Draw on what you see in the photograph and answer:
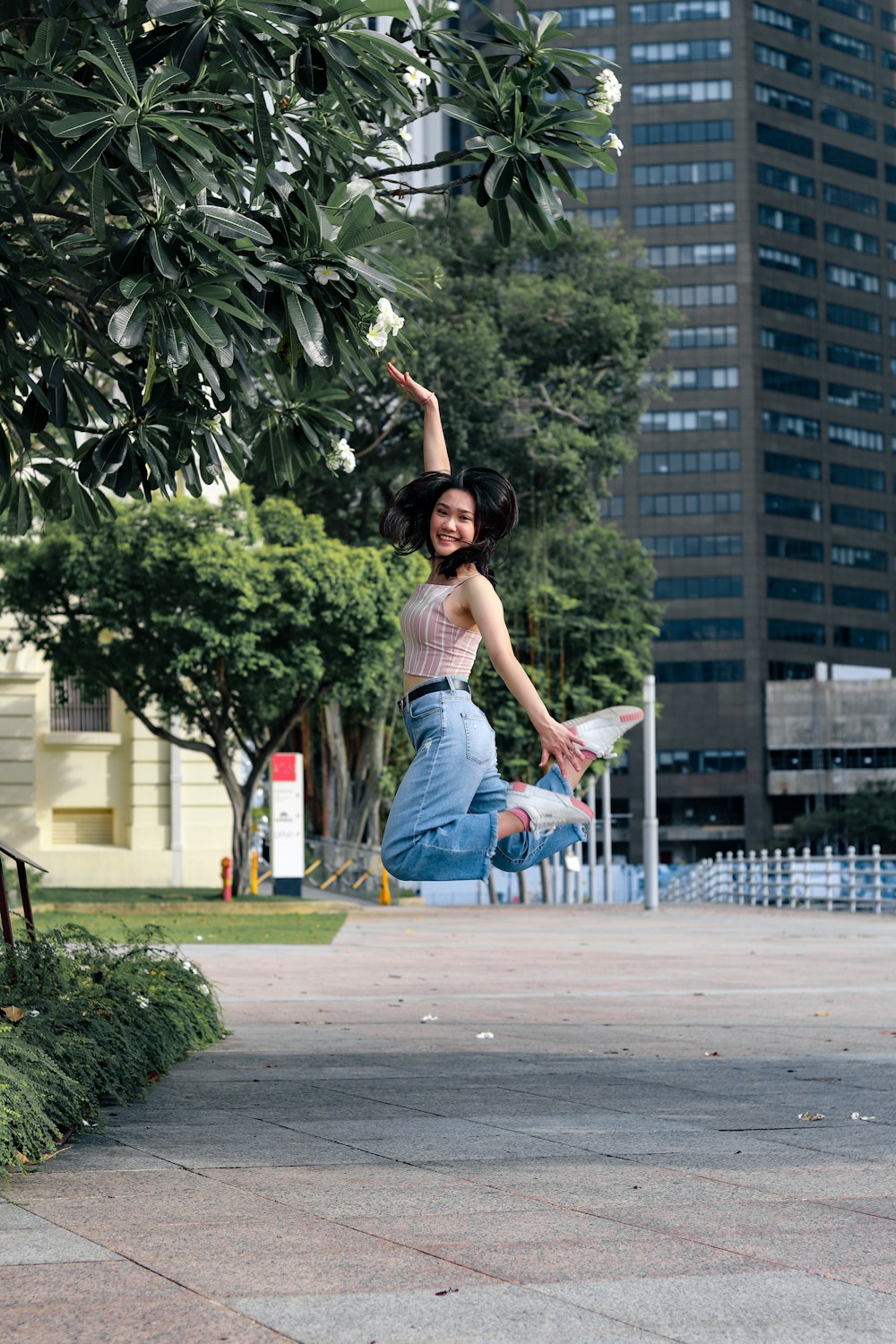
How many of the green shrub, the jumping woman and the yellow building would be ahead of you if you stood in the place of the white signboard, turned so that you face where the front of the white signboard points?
2

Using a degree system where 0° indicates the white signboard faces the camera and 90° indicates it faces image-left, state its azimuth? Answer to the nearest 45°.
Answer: approximately 0°

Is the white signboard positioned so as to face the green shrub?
yes

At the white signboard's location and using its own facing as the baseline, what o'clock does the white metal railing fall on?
The white metal railing is roughly at 8 o'clock from the white signboard.

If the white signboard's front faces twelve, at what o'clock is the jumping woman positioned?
The jumping woman is roughly at 12 o'clock from the white signboard.

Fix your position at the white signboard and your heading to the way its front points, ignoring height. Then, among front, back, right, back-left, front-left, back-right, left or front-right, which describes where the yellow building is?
back-right
